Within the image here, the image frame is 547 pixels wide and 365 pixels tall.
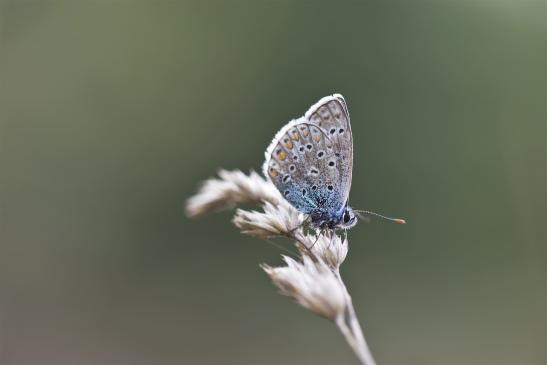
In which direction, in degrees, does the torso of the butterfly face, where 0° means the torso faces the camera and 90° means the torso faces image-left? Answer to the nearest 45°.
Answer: approximately 270°
